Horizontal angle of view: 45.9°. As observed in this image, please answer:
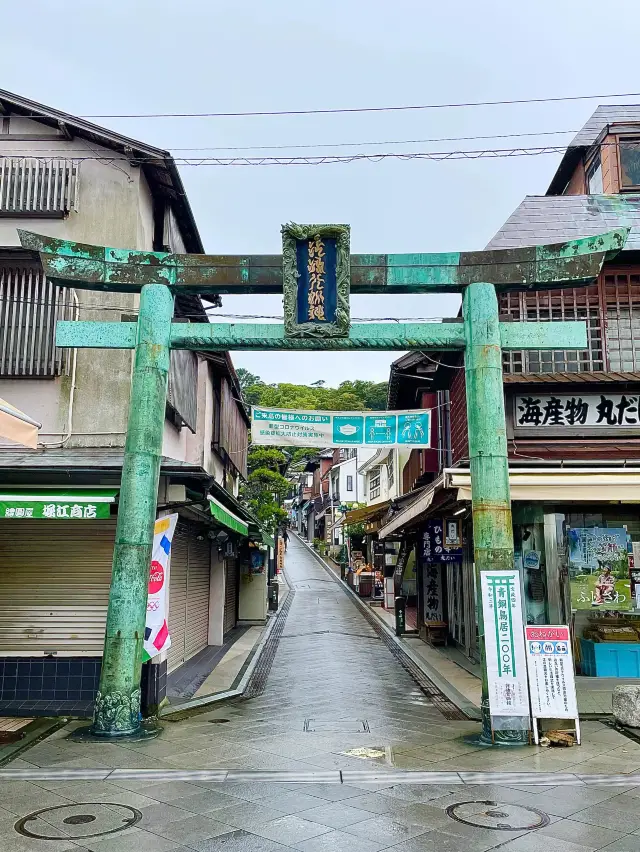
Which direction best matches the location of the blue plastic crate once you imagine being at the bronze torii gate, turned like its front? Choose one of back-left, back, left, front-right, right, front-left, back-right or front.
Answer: back-left

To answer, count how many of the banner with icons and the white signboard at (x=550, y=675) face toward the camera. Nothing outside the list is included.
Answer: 2

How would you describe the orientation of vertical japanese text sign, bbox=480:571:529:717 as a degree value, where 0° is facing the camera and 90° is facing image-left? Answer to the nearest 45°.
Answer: approximately 0°

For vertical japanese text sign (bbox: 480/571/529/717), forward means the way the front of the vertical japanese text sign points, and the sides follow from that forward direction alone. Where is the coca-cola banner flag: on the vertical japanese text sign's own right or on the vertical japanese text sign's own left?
on the vertical japanese text sign's own right

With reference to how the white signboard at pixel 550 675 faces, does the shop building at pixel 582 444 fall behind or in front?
behind
